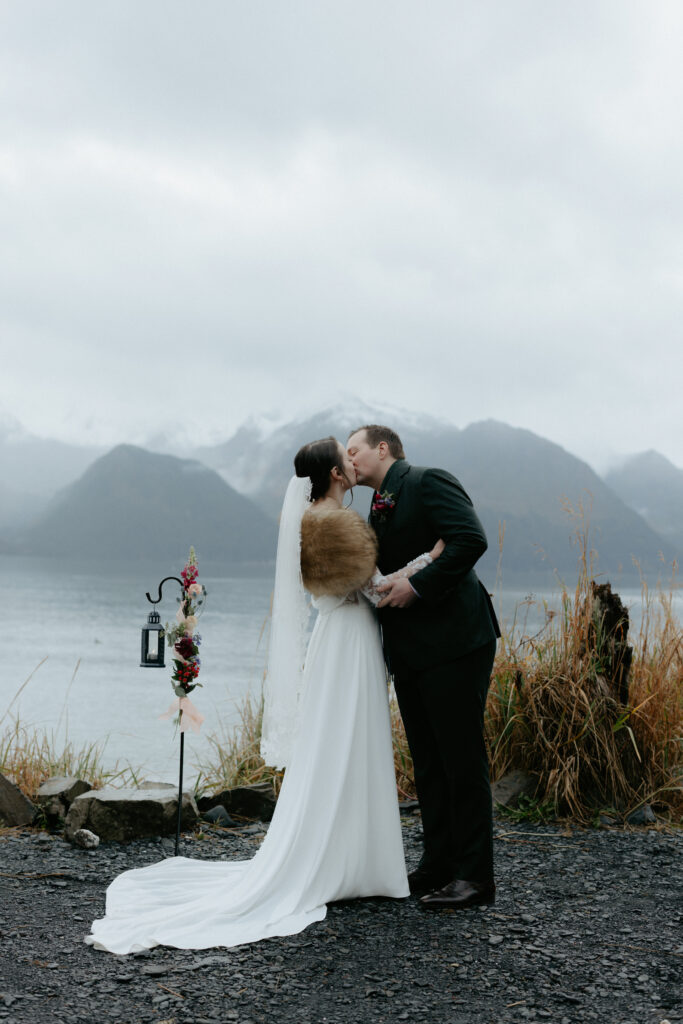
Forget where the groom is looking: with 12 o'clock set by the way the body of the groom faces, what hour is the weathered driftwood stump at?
The weathered driftwood stump is roughly at 4 o'clock from the groom.

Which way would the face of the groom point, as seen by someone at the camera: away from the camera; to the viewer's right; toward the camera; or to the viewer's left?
to the viewer's left

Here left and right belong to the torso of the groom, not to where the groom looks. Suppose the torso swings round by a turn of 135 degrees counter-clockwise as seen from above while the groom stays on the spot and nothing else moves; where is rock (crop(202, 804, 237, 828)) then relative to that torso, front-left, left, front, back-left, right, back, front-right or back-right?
back

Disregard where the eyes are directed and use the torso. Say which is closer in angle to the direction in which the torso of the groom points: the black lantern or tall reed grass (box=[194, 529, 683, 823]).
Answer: the black lantern

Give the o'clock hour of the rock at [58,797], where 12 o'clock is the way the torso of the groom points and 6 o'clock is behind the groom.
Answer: The rock is roughly at 1 o'clock from the groom.

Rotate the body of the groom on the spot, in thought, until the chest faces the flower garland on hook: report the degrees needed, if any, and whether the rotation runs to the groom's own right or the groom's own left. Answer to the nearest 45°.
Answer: approximately 45° to the groom's own right

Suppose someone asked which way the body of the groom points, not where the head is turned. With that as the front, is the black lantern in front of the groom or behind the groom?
in front

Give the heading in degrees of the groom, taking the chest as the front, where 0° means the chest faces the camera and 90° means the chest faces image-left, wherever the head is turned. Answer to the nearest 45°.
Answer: approximately 90°

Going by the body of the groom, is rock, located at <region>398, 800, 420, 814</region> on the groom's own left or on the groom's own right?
on the groom's own right
